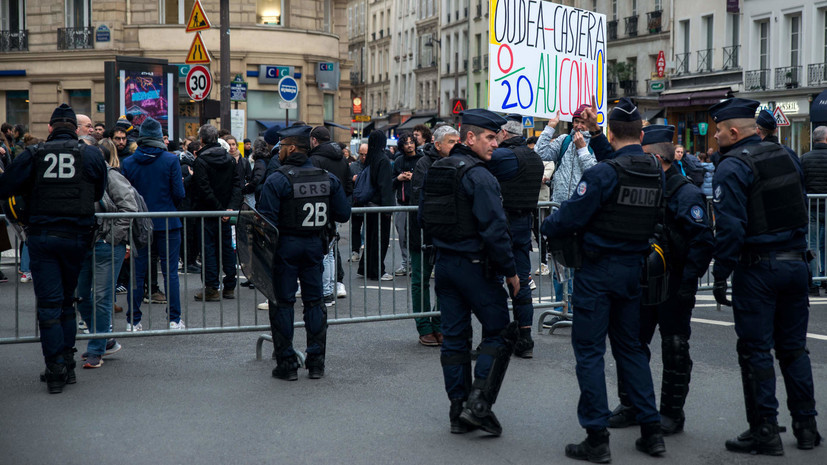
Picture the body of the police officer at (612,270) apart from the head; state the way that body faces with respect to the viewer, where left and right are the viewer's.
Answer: facing away from the viewer and to the left of the viewer

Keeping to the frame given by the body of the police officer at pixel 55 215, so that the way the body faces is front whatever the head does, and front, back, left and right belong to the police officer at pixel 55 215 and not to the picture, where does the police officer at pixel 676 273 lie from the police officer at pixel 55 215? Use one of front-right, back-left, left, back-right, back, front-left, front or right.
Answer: back-right

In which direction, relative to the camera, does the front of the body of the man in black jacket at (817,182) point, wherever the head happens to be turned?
away from the camera

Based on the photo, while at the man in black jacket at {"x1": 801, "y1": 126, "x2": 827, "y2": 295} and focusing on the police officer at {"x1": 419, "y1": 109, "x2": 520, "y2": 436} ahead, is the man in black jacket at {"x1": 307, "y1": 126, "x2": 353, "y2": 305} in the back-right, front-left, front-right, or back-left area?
front-right

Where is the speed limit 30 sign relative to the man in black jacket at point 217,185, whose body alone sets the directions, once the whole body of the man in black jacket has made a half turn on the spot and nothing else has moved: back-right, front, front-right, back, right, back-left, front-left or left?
back-left

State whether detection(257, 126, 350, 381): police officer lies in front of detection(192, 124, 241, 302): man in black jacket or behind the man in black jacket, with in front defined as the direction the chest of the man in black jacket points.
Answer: behind

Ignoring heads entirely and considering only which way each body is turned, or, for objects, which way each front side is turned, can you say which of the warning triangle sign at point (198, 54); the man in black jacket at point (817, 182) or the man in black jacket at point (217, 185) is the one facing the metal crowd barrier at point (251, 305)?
the warning triangle sign

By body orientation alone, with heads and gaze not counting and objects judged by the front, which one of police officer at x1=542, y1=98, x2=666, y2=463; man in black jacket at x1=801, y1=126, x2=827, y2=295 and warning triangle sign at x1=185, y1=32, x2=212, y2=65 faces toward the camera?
the warning triangle sign

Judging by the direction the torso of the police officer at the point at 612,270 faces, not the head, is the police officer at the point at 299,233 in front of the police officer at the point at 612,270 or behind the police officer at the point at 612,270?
in front

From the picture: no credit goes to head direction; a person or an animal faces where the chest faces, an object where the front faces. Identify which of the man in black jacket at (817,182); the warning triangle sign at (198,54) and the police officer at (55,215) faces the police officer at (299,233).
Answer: the warning triangle sign

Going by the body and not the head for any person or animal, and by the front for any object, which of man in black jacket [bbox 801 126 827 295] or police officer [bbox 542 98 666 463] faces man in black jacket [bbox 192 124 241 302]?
the police officer

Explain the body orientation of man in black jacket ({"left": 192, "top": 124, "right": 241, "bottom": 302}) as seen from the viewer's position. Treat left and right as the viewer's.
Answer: facing away from the viewer and to the left of the viewer

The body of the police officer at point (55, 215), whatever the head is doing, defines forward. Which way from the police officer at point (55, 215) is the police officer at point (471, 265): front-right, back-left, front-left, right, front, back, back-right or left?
back-right

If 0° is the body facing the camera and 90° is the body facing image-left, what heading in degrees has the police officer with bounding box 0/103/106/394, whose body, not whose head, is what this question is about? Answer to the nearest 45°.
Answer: approximately 180°

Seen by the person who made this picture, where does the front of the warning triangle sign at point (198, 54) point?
facing the viewer

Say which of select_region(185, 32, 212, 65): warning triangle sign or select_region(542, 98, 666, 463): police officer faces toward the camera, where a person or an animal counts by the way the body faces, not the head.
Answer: the warning triangle sign

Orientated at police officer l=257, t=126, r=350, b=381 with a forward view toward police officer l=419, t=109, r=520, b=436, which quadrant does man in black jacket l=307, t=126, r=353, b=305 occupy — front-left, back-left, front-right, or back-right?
back-left

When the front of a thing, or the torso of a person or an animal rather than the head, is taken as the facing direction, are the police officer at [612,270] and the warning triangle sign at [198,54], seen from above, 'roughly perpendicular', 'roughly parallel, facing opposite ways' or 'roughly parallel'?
roughly parallel, facing opposite ways
